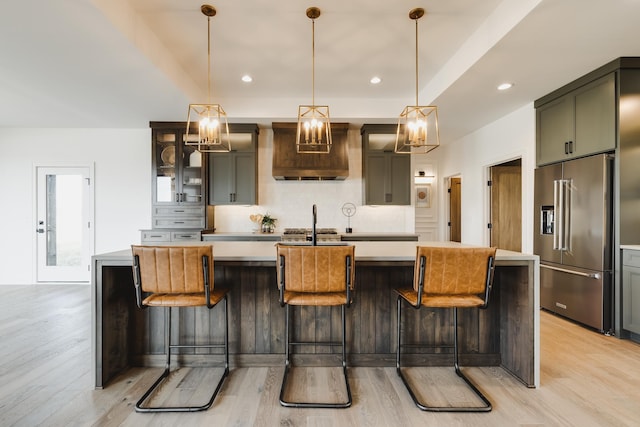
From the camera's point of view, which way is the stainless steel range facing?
toward the camera

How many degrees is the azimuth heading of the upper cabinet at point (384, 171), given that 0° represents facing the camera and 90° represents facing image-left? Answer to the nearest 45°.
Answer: approximately 0°

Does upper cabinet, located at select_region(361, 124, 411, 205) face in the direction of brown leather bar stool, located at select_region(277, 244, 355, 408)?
yes

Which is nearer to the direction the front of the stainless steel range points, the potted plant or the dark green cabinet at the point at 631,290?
the dark green cabinet

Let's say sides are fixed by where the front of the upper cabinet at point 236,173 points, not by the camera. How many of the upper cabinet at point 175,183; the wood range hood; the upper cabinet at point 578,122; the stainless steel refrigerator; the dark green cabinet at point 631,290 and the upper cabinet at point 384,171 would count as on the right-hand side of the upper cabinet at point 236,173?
1

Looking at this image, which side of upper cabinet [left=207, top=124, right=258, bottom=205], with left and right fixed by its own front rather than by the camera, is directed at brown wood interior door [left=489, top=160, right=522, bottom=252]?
left

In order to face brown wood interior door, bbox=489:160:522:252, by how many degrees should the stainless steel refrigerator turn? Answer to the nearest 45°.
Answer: approximately 90° to its right

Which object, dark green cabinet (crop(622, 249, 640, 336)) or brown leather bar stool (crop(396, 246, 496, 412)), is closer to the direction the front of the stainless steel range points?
the brown leather bar stool

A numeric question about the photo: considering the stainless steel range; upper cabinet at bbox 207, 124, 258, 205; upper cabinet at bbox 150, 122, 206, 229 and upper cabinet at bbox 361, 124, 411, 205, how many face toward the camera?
4

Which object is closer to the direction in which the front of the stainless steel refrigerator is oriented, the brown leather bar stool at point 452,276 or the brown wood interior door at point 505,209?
the brown leather bar stool

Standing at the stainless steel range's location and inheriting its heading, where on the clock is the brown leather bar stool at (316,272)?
The brown leather bar stool is roughly at 12 o'clock from the stainless steel range.

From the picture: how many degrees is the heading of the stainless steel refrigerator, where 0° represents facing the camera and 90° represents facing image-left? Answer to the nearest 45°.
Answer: approximately 45°

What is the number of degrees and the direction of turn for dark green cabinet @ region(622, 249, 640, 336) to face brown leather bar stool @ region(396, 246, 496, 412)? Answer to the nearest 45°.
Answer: approximately 45° to its left

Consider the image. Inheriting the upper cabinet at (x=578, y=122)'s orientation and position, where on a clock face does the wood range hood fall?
The wood range hood is roughly at 1 o'clock from the upper cabinet.

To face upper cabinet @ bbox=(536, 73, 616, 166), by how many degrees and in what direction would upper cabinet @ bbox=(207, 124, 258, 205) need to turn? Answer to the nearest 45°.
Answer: approximately 45° to its left

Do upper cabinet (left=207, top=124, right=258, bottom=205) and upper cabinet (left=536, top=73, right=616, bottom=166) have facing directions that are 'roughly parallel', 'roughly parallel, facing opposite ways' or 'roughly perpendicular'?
roughly perpendicular

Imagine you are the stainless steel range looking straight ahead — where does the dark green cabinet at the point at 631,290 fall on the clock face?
The dark green cabinet is roughly at 10 o'clock from the stainless steel range.

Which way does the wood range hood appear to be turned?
toward the camera
